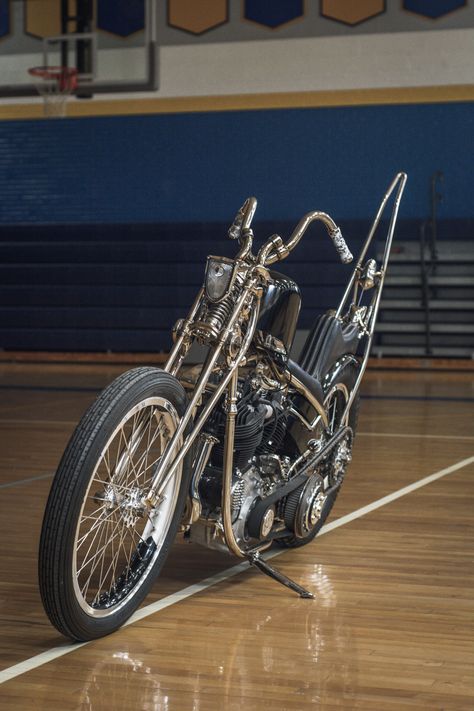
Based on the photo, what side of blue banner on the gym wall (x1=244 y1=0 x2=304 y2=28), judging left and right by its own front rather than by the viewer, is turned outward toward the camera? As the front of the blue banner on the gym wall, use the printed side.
front

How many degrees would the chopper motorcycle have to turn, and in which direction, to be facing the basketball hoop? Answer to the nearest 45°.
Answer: approximately 135° to its right

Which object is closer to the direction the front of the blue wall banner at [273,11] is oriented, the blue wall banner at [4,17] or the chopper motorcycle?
the chopper motorcycle

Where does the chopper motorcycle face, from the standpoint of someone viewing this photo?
facing the viewer and to the left of the viewer

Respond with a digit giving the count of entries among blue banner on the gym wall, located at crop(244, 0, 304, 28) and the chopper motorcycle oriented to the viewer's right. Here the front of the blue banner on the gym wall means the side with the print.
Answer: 0

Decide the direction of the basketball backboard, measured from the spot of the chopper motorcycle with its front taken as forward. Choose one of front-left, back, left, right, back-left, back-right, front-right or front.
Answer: back-right

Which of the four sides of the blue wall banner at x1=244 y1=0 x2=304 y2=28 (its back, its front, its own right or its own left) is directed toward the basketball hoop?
right

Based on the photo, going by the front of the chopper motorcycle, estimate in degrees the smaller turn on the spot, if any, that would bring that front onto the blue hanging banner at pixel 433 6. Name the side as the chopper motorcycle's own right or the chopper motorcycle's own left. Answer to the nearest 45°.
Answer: approximately 135° to the chopper motorcycle's own right

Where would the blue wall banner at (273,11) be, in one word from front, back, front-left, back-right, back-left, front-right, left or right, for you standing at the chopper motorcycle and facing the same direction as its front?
back-right

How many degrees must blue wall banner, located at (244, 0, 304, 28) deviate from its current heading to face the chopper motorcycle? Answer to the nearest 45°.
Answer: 0° — it already faces it

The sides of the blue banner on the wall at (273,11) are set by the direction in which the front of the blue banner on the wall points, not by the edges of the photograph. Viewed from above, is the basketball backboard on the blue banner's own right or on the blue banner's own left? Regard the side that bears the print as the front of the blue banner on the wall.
on the blue banner's own right
